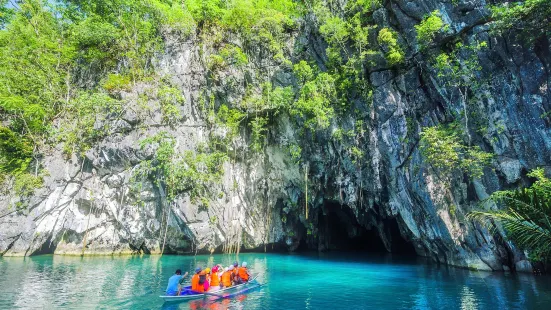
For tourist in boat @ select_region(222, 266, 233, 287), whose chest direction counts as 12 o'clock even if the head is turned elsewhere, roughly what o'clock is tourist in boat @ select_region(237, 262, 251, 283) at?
tourist in boat @ select_region(237, 262, 251, 283) is roughly at 12 o'clock from tourist in boat @ select_region(222, 266, 233, 287).

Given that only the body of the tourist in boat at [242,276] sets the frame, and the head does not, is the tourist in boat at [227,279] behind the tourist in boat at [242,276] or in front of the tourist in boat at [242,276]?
behind

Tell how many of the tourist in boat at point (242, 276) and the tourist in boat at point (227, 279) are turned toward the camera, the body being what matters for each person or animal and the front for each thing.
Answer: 0

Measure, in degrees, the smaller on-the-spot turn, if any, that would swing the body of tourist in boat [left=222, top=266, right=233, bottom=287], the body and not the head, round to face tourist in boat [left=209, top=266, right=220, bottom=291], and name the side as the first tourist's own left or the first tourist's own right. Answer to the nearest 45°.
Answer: approximately 180°

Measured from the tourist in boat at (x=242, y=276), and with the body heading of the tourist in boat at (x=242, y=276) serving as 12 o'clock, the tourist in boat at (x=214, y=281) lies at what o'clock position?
the tourist in boat at (x=214, y=281) is roughly at 6 o'clock from the tourist in boat at (x=242, y=276).

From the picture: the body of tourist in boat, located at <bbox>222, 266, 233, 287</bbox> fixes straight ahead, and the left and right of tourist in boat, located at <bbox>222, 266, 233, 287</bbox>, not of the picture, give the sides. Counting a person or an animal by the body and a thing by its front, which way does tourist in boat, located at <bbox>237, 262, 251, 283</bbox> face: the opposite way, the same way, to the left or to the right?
the same way

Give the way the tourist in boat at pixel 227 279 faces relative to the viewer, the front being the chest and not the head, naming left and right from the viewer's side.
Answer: facing away from the viewer and to the right of the viewer

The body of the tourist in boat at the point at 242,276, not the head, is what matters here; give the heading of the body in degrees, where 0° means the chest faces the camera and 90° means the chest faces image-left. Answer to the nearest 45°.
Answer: approximately 225°
